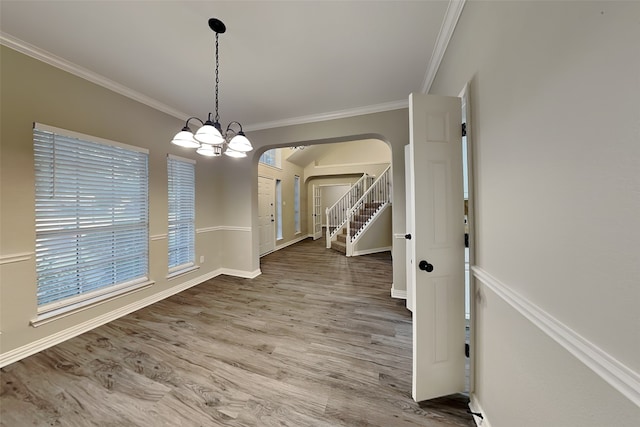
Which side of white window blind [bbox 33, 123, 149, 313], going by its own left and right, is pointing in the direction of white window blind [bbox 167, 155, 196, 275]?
left

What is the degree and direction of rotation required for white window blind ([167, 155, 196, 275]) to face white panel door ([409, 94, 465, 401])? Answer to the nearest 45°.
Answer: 0° — it already faces it

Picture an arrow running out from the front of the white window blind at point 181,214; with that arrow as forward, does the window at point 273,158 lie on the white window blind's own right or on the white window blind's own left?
on the white window blind's own left

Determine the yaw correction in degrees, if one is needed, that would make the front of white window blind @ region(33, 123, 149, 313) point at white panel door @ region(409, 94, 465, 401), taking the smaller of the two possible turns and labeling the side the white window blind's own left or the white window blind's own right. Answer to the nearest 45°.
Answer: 0° — it already faces it

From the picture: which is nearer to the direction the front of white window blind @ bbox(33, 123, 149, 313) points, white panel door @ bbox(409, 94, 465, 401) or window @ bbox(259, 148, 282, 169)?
the white panel door

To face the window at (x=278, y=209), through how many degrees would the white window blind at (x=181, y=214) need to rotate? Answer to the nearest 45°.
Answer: approximately 90° to its left

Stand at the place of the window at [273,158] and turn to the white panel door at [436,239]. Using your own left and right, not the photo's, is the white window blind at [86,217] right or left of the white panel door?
right

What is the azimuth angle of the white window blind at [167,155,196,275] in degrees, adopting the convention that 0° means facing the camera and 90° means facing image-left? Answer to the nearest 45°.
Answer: approximately 315°

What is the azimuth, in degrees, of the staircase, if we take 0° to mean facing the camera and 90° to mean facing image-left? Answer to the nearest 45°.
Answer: approximately 45°
